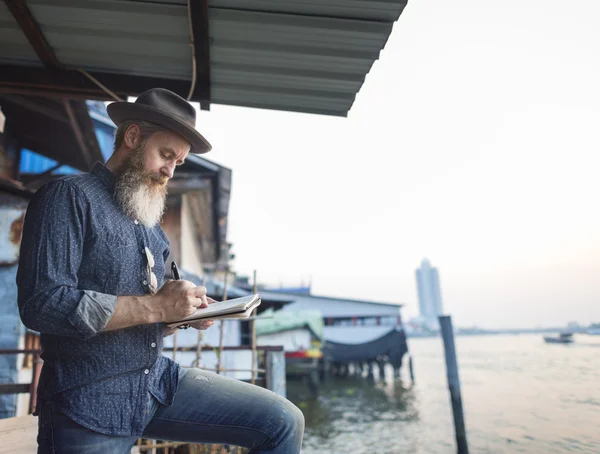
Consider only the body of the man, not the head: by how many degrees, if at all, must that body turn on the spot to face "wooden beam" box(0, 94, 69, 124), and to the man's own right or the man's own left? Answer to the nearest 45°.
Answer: approximately 135° to the man's own left

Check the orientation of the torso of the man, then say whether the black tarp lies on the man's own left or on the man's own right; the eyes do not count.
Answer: on the man's own left

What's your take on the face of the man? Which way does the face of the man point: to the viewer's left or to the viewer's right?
to the viewer's right

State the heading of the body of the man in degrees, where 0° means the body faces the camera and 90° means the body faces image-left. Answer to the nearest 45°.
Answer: approximately 315°
